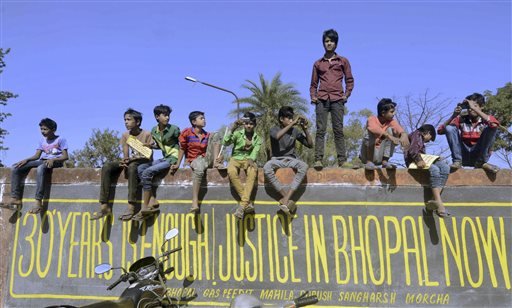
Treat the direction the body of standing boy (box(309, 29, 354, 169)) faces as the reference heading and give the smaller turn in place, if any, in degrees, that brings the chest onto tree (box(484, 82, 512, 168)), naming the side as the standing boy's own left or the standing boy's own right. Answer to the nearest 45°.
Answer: approximately 135° to the standing boy's own left

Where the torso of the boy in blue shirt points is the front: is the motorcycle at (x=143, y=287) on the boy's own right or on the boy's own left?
on the boy's own left

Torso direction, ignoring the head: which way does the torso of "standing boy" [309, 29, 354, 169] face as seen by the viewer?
toward the camera

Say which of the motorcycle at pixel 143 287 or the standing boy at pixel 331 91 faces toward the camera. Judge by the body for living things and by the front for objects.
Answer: the standing boy

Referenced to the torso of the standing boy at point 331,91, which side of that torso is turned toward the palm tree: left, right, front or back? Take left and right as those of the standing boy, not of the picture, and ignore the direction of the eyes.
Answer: back

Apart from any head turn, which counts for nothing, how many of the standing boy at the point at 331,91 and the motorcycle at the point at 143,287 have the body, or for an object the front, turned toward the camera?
1
